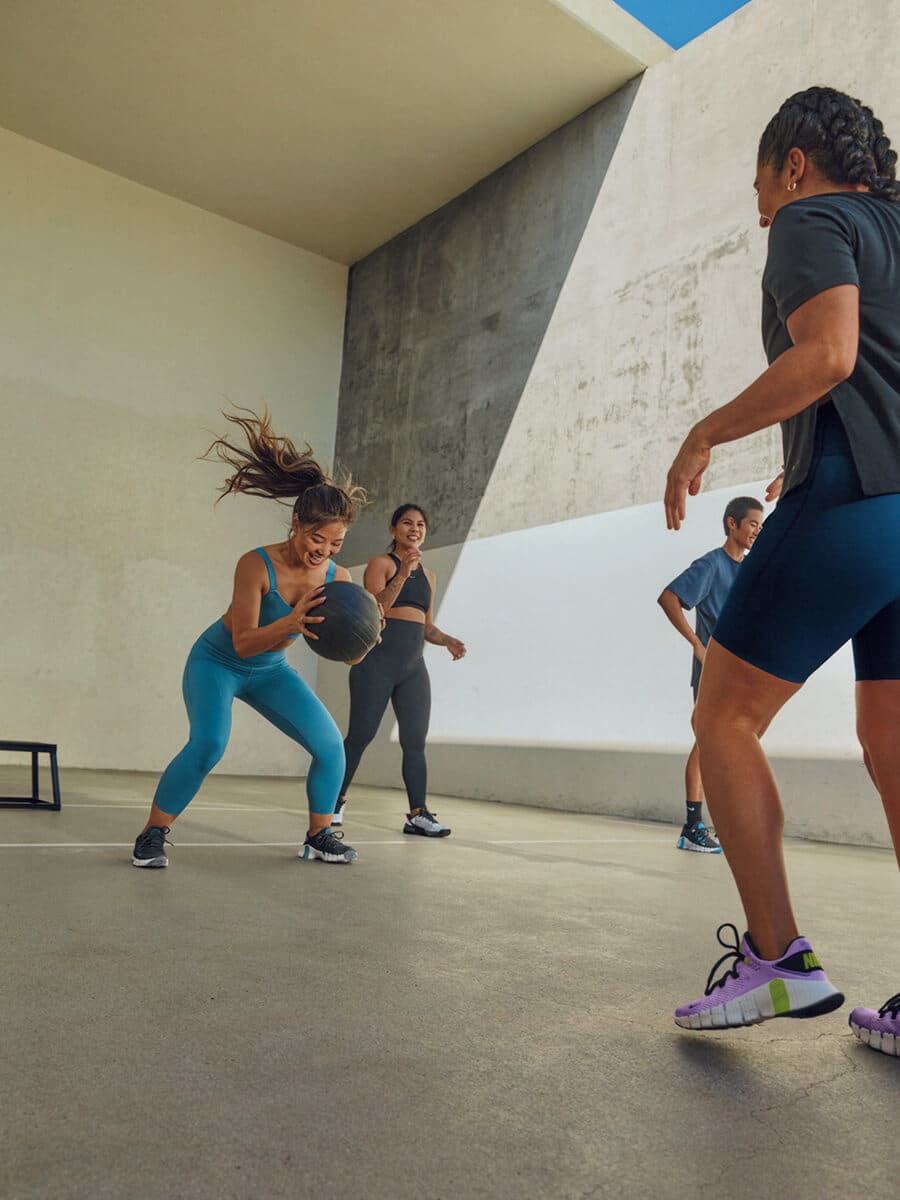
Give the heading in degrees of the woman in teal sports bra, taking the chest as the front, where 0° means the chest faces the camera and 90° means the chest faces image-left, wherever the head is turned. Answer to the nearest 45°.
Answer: approximately 315°

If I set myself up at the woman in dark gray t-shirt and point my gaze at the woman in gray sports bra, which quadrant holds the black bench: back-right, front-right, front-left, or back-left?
front-left

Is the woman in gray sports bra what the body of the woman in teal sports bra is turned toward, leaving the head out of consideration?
no

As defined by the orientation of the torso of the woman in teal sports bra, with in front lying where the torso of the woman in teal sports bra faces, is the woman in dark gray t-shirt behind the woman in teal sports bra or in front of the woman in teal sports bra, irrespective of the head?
in front

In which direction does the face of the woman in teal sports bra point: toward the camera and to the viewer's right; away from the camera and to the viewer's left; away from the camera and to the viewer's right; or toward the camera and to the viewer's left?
toward the camera and to the viewer's right

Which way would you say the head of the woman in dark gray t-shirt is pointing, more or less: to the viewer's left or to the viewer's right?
to the viewer's left

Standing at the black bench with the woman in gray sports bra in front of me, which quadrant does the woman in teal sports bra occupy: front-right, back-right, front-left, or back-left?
front-right

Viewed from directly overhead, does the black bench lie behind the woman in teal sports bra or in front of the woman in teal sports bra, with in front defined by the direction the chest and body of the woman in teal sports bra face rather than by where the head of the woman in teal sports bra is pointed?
behind

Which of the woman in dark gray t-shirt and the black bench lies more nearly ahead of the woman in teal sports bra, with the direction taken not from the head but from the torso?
the woman in dark gray t-shirt

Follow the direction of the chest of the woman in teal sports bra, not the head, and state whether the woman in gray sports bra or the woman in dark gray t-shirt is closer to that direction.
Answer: the woman in dark gray t-shirt
